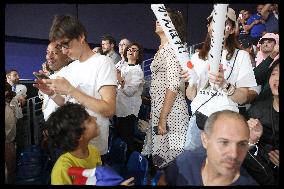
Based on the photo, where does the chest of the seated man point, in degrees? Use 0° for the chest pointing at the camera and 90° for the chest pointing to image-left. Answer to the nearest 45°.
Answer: approximately 315°

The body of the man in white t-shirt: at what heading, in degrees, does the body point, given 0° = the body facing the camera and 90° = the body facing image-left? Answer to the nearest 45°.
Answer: approximately 45°

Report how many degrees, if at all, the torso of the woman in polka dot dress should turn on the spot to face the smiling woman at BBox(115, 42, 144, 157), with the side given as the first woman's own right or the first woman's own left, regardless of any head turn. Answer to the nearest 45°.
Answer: approximately 45° to the first woman's own right

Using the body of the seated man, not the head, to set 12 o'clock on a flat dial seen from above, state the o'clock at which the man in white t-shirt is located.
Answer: The man in white t-shirt is roughly at 5 o'clock from the seated man.

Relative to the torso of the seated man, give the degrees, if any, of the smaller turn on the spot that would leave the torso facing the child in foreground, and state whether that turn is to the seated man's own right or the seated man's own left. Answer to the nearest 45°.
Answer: approximately 135° to the seated man's own right

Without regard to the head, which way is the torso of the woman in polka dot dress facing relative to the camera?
to the viewer's left

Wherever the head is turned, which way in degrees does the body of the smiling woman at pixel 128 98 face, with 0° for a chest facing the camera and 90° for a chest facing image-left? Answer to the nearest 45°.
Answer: approximately 45°

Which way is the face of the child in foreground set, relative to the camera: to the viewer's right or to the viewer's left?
to the viewer's right
